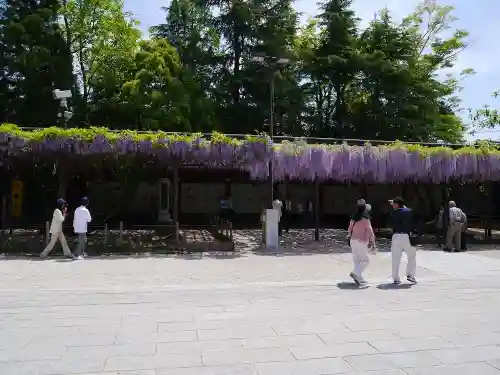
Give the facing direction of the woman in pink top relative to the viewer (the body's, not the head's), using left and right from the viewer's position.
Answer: facing away from the viewer and to the right of the viewer

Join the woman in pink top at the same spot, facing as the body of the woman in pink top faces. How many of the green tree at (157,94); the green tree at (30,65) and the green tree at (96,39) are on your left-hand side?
3

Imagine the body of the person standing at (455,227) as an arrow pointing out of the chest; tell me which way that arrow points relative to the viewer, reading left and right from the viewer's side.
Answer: facing away from the viewer and to the left of the viewer

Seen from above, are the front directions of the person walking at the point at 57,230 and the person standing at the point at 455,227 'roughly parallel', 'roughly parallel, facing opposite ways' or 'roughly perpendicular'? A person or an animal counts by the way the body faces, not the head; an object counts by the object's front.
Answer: roughly perpendicular
